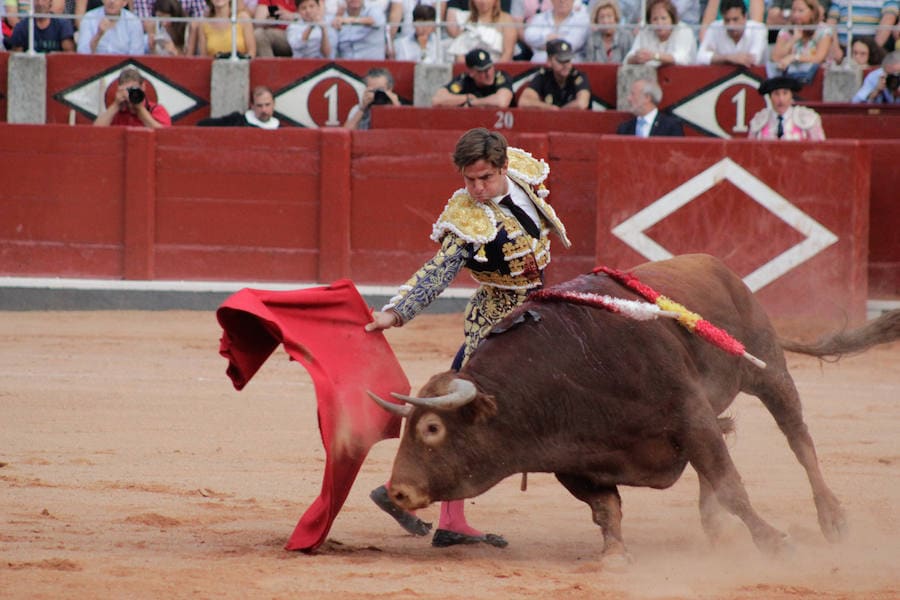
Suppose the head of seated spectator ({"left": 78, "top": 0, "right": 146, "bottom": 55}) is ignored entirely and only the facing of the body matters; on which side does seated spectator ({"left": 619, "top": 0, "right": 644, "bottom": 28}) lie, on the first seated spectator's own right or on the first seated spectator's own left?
on the first seated spectator's own left

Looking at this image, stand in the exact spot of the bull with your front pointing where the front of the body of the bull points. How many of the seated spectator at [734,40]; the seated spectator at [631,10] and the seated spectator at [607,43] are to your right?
3

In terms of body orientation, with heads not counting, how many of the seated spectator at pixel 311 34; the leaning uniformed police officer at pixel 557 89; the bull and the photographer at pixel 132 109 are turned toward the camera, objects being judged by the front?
3

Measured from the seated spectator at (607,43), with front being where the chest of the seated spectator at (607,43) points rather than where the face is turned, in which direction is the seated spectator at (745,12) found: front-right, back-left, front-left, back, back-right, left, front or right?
left

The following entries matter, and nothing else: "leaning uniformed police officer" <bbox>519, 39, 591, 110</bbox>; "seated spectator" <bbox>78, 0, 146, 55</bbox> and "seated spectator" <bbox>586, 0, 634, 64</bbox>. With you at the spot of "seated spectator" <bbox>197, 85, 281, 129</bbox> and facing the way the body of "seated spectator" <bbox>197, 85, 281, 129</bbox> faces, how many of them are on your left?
2

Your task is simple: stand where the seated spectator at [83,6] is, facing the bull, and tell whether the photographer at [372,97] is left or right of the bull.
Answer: left

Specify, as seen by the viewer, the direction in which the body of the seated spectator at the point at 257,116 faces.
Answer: toward the camera

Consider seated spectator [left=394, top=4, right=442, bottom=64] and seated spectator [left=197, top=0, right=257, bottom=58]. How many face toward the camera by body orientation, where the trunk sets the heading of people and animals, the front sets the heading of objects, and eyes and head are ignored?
2

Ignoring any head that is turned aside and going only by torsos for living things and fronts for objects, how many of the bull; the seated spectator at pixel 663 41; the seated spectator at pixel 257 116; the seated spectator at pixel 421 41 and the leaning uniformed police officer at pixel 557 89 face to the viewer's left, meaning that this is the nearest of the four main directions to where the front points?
1

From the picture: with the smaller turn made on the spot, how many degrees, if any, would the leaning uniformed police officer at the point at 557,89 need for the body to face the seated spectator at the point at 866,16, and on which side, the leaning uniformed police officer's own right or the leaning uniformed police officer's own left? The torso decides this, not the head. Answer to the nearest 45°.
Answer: approximately 90° to the leaning uniformed police officer's own left

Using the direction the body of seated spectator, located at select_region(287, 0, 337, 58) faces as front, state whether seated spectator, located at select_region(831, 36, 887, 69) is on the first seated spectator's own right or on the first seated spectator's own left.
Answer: on the first seated spectator's own left

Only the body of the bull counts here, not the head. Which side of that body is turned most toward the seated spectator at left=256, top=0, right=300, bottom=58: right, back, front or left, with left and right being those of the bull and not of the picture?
right

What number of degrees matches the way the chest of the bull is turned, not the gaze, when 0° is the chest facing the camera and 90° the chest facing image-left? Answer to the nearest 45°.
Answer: approximately 90°

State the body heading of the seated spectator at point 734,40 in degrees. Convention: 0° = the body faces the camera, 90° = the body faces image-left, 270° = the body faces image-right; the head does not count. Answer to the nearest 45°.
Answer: approximately 0°
